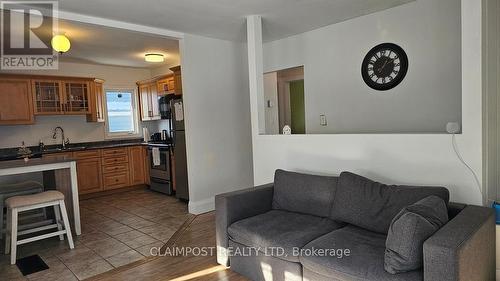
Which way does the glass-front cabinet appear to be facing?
toward the camera

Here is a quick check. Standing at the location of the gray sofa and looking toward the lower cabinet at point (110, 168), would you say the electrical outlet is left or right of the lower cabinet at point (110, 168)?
right

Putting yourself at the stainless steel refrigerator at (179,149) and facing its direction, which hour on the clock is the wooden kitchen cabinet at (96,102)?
The wooden kitchen cabinet is roughly at 3 o'clock from the stainless steel refrigerator.

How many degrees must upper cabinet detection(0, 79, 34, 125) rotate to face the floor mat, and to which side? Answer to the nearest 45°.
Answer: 0° — it already faces it

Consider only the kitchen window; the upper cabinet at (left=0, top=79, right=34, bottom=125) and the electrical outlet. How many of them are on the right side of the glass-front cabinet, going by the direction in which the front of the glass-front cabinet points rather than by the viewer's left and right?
1

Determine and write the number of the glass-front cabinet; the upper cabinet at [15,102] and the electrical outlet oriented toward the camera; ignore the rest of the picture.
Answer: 3

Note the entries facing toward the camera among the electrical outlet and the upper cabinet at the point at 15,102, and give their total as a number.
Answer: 2

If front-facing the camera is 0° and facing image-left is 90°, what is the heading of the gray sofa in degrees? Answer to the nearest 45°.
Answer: approximately 45°

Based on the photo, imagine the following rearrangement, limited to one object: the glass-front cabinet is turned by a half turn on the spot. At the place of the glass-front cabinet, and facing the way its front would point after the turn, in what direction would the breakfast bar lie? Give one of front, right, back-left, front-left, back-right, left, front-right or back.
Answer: back

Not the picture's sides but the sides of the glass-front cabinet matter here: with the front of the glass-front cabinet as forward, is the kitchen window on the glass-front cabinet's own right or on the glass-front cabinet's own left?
on the glass-front cabinet's own left

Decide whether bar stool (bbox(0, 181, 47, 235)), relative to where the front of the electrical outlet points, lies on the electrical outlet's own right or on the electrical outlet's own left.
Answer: on the electrical outlet's own right

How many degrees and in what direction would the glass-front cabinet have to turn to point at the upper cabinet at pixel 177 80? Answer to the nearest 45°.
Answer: approximately 45° to its left

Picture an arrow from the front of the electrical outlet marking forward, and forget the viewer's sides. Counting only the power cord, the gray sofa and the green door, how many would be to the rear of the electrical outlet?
1

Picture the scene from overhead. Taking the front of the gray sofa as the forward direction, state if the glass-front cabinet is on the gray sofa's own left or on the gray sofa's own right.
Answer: on the gray sofa's own right

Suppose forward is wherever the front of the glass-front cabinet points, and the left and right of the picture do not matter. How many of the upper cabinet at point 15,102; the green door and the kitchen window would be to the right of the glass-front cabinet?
1

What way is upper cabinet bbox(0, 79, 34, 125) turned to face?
toward the camera

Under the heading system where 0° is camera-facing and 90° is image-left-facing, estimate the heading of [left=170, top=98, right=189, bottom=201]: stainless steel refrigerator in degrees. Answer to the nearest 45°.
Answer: approximately 45°

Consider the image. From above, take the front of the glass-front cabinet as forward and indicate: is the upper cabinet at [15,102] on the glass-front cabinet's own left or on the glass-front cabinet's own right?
on the glass-front cabinet's own right

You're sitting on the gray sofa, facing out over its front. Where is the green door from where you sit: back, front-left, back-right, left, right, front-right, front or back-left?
back-right

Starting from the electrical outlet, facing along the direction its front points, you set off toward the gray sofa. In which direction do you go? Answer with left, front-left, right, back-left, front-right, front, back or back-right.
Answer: front
